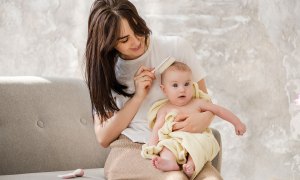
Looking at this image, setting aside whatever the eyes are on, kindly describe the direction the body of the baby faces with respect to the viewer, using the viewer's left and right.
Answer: facing the viewer

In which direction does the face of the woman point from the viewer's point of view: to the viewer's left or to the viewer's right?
to the viewer's right
